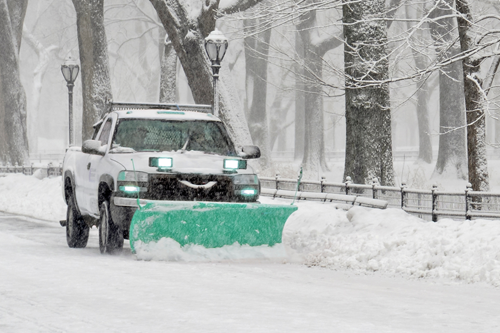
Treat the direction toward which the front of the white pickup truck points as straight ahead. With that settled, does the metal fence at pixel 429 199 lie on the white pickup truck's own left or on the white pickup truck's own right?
on the white pickup truck's own left

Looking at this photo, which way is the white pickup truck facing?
toward the camera

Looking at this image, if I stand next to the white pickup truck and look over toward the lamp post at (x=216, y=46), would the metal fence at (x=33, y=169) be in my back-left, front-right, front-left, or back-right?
front-left

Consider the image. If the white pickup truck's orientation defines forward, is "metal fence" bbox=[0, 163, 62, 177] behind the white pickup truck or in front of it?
behind

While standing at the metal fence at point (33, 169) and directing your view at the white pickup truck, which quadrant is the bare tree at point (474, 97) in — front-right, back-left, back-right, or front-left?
front-left

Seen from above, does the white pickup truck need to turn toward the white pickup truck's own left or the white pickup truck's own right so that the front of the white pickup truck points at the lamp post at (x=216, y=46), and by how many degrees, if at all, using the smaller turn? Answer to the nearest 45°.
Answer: approximately 180°
